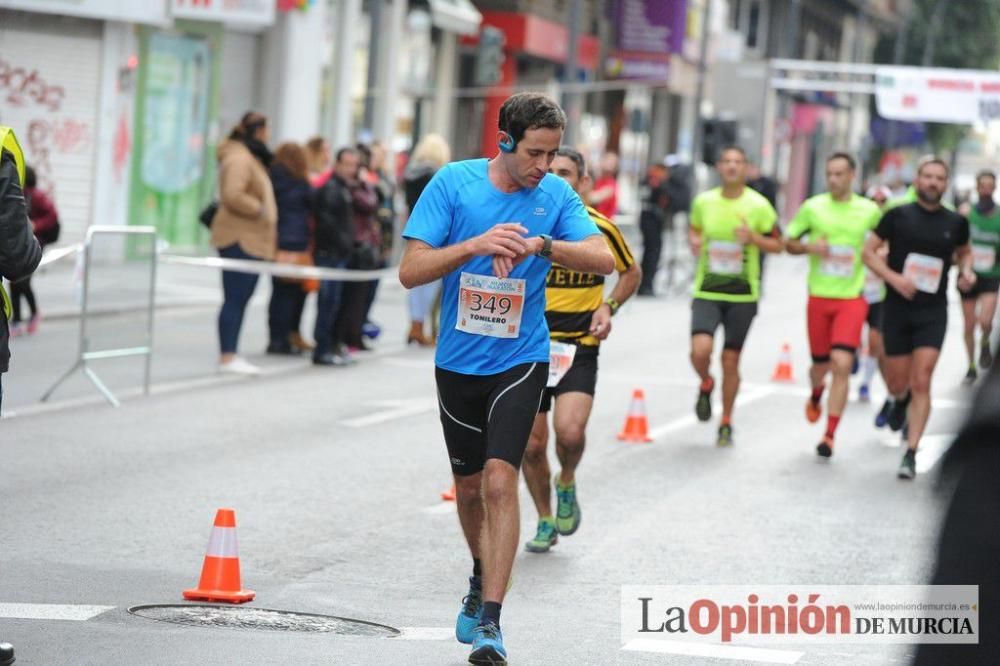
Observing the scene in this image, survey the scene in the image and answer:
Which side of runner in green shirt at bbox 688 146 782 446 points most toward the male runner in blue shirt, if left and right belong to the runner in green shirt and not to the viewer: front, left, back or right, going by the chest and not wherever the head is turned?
front

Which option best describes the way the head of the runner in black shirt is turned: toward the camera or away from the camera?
toward the camera

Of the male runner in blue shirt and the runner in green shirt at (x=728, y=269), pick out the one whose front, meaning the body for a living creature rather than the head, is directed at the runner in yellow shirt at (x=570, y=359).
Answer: the runner in green shirt

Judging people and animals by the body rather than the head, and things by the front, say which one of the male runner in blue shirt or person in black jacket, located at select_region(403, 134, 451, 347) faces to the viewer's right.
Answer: the person in black jacket

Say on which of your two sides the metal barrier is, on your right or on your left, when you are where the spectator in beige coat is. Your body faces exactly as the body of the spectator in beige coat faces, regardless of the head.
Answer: on your right

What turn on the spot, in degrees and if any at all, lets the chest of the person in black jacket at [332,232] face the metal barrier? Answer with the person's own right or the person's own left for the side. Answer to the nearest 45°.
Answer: approximately 135° to the person's own right

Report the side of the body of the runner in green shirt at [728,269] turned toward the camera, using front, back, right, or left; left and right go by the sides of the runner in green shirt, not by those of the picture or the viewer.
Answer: front

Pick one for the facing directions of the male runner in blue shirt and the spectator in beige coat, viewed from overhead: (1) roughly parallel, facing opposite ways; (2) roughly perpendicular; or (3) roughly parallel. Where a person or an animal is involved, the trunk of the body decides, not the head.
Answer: roughly perpendicular

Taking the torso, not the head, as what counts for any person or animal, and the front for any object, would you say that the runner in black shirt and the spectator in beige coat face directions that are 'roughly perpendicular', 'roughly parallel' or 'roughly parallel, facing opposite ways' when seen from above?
roughly perpendicular

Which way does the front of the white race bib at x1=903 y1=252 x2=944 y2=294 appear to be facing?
toward the camera

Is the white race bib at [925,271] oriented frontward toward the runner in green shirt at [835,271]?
no

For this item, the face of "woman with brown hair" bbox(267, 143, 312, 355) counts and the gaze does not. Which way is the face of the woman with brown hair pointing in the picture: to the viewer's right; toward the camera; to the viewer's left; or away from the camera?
away from the camera

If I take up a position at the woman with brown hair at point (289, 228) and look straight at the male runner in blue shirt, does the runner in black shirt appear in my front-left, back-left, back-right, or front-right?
front-left

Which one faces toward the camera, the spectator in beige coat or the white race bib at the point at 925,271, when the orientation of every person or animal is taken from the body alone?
the white race bib

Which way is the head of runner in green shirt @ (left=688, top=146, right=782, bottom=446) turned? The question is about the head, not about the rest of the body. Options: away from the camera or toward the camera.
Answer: toward the camera
